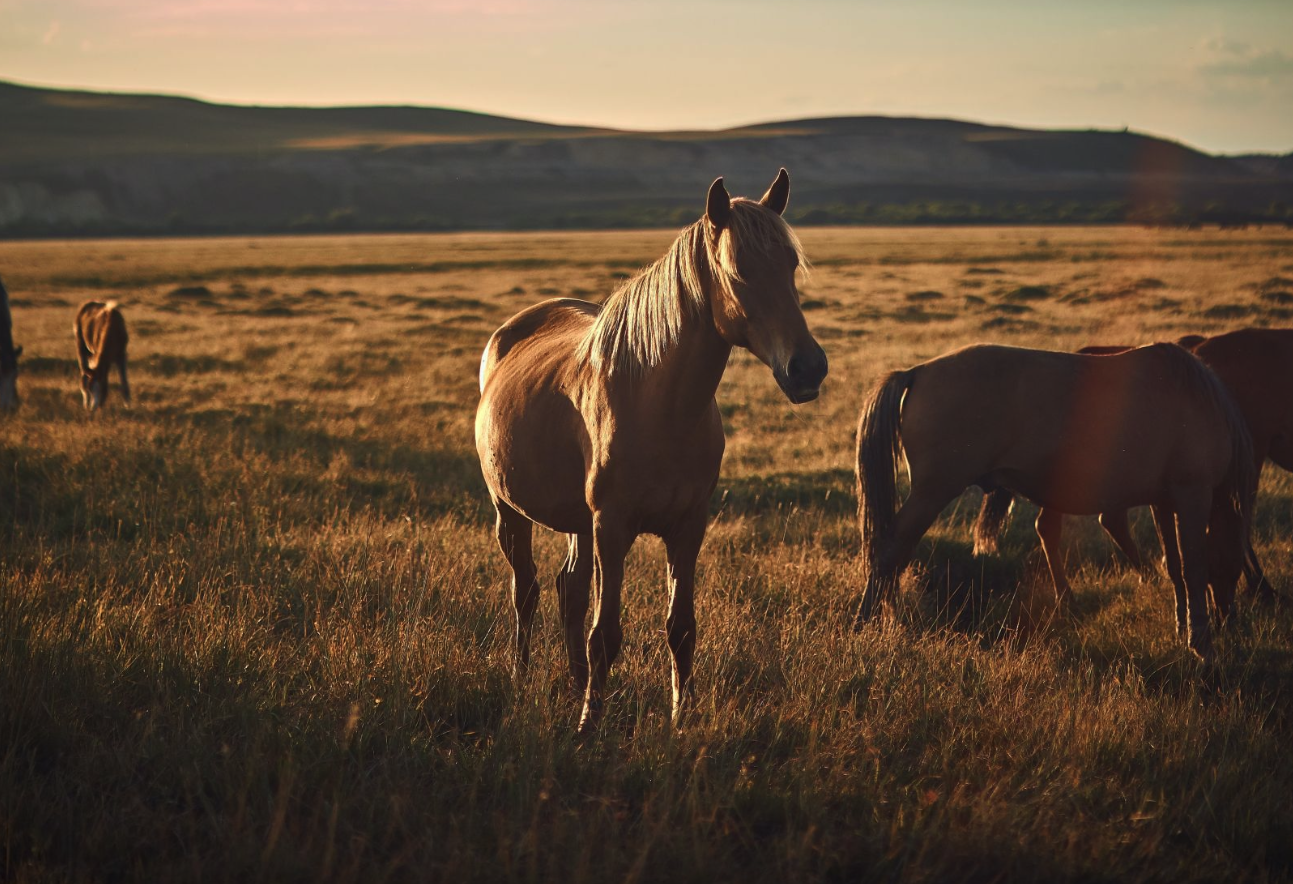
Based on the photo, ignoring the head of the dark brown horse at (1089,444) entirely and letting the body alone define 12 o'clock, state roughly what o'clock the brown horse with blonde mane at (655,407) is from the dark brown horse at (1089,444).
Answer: the brown horse with blonde mane at (655,407) is roughly at 4 o'clock from the dark brown horse at (1089,444).

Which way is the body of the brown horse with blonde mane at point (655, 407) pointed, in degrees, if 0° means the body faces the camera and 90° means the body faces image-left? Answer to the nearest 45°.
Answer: approximately 315°

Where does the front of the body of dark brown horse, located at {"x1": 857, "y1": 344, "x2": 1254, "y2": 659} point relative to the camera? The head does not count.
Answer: to the viewer's right

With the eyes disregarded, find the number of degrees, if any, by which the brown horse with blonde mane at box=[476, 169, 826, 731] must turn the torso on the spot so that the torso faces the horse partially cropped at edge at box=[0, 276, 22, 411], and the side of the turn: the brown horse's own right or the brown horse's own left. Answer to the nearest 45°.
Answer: approximately 180°
